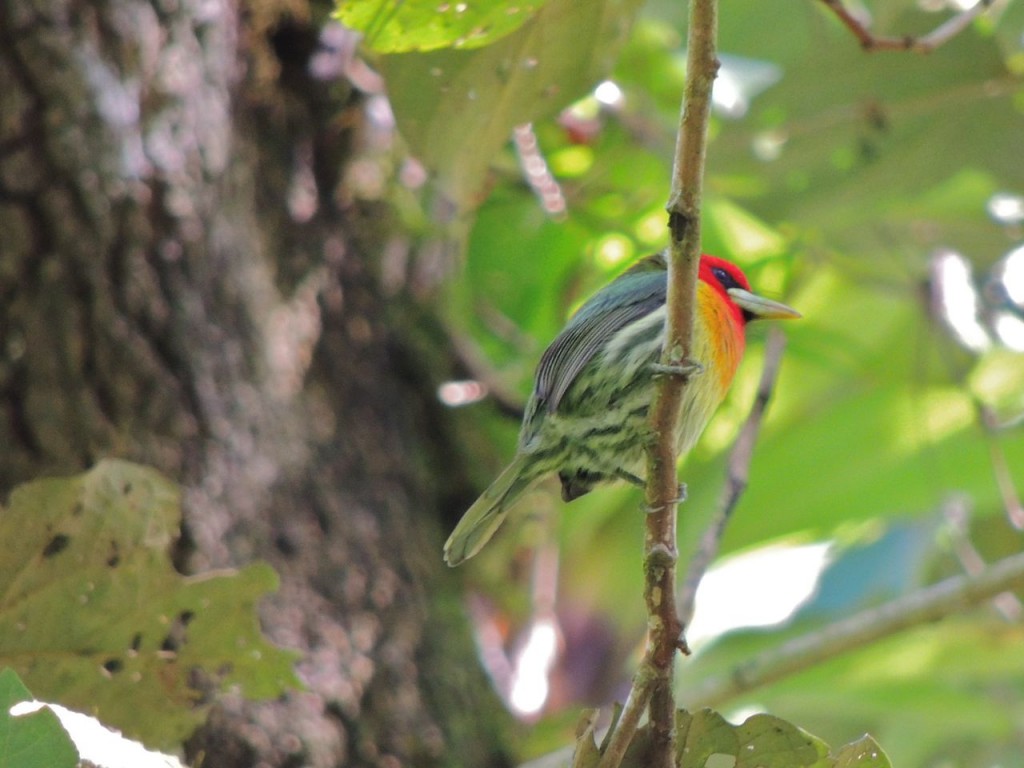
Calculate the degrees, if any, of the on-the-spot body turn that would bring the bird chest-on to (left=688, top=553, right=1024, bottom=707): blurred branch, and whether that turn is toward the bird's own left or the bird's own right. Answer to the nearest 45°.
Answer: approximately 45° to the bird's own left

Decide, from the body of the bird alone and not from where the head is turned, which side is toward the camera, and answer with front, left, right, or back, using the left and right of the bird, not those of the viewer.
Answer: right

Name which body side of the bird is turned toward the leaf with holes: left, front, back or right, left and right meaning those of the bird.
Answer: back

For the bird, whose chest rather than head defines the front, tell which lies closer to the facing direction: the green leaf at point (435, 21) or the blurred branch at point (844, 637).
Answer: the blurred branch

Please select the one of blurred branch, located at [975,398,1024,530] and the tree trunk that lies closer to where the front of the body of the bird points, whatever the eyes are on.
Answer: the blurred branch

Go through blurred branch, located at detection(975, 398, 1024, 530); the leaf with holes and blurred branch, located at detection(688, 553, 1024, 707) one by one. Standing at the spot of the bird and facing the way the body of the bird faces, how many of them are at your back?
1

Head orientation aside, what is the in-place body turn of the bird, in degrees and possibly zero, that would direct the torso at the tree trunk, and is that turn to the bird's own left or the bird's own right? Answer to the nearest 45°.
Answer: approximately 180°

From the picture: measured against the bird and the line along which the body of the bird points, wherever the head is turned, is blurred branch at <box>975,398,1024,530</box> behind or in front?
in front

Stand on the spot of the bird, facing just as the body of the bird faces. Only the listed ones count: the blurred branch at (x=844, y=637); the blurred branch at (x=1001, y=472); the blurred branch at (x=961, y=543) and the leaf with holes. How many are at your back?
1
